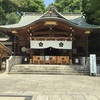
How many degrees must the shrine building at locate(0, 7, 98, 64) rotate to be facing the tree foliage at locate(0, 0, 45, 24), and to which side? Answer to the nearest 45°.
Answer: approximately 180°

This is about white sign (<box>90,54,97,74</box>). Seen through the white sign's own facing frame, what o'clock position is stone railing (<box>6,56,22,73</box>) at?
The stone railing is roughly at 3 o'clock from the white sign.

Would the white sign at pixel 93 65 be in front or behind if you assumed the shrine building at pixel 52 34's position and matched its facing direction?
in front

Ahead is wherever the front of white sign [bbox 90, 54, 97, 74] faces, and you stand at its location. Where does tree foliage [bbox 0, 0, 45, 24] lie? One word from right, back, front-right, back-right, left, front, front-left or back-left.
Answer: back-right

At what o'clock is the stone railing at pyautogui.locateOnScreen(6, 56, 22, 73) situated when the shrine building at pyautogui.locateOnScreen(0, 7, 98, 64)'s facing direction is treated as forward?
The stone railing is roughly at 2 o'clock from the shrine building.

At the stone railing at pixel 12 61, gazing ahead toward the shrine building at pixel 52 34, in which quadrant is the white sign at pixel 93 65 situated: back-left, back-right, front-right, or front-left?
front-right

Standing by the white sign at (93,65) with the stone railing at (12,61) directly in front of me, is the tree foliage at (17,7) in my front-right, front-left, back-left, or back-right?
front-right

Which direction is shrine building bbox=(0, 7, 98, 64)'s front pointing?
toward the camera

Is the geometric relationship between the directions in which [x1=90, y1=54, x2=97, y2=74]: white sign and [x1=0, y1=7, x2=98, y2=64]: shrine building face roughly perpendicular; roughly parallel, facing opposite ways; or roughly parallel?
roughly parallel

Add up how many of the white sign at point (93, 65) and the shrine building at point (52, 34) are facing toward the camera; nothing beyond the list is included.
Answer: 2
